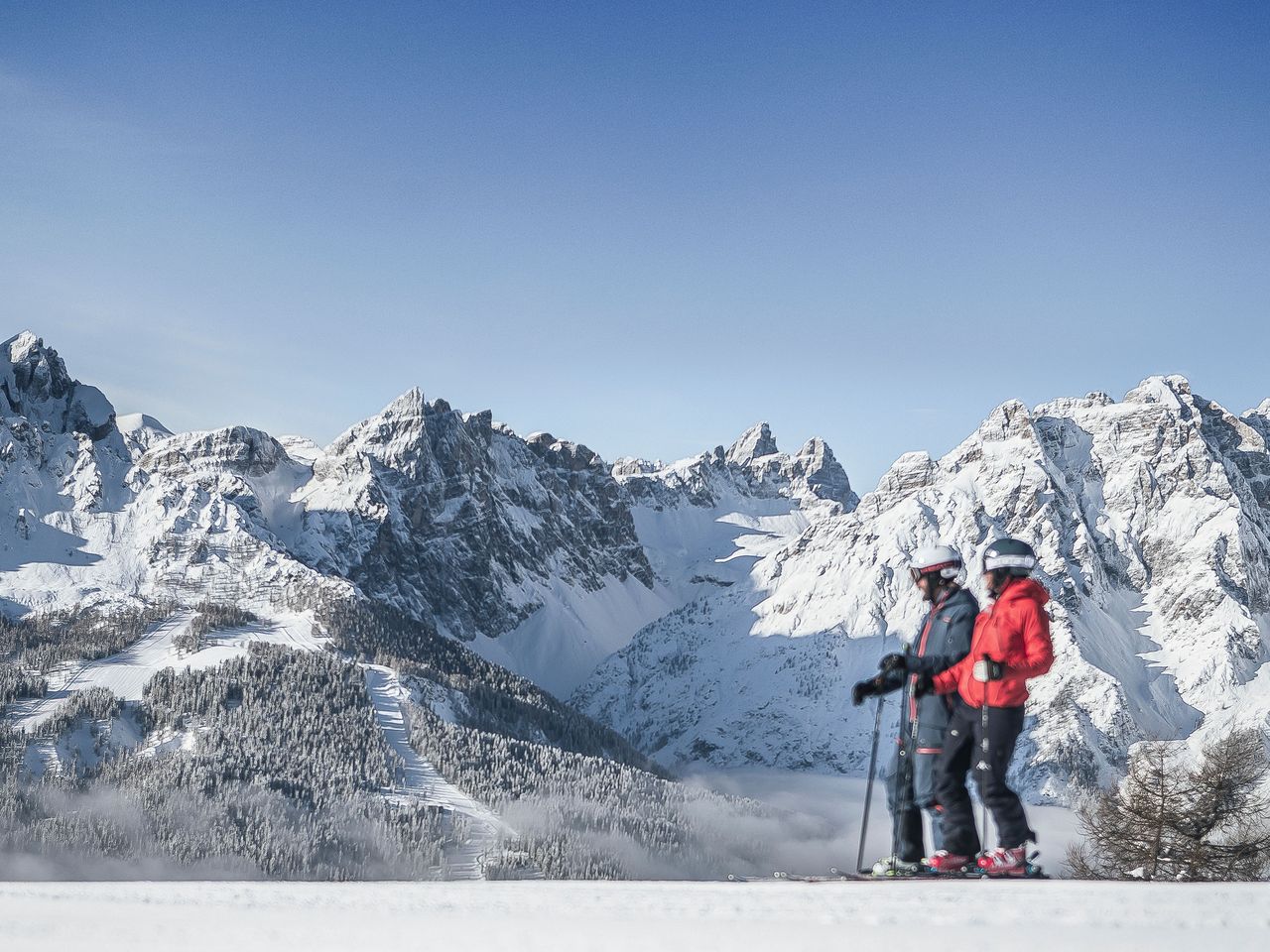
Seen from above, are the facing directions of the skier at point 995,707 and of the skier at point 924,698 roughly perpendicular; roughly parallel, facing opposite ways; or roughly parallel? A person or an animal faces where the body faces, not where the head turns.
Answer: roughly parallel

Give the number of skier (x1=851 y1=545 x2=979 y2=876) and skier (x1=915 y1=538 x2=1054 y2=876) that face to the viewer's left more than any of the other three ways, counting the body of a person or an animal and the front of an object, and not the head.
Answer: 2

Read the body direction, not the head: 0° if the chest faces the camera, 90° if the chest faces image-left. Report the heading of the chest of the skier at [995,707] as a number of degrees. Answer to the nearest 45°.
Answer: approximately 90°

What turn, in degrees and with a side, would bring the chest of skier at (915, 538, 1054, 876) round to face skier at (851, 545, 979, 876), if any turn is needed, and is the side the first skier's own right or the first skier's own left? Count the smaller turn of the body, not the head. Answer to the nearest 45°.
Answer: approximately 45° to the first skier's own right

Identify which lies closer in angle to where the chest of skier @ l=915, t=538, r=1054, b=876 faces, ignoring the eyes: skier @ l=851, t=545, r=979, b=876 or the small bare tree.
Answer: the skier

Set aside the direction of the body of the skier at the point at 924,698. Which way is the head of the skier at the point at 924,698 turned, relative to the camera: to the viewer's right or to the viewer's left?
to the viewer's left

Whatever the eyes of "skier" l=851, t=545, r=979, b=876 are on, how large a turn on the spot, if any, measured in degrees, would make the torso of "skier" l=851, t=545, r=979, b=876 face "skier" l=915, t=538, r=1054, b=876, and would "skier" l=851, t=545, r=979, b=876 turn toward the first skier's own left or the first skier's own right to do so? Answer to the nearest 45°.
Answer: approximately 135° to the first skier's own left

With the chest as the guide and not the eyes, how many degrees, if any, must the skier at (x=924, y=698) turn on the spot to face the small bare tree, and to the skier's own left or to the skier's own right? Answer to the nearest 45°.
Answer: approximately 90° to the skier's own right

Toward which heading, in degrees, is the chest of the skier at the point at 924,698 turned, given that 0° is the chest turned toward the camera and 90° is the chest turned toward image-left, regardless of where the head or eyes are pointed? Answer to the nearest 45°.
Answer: approximately 90°
